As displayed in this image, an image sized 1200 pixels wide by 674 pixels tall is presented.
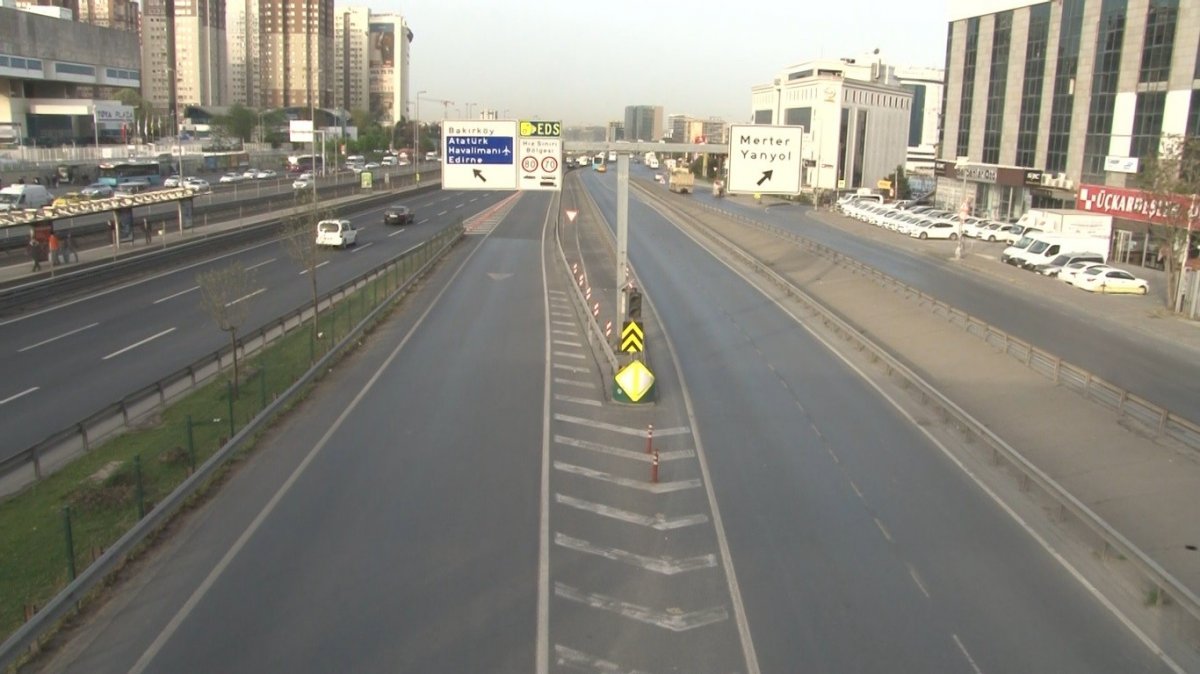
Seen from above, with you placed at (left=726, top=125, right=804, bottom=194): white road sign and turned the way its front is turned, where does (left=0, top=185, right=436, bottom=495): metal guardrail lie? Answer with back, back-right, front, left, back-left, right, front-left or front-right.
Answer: front-right

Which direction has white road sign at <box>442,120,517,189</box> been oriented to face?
toward the camera

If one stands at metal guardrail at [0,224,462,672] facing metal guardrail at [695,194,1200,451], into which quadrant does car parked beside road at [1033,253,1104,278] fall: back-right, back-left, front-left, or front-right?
front-left

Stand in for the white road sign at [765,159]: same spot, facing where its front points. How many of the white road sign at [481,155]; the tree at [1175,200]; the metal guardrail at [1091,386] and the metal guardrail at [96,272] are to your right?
2

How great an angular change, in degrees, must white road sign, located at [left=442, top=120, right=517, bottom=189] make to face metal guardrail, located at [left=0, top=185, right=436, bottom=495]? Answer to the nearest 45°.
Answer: approximately 45° to its right

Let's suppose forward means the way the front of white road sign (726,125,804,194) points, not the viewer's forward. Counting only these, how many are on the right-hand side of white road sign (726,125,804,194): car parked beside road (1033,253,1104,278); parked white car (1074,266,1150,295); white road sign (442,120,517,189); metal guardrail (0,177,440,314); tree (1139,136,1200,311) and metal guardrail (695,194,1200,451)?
2

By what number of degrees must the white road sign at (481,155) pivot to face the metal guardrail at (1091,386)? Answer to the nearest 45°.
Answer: approximately 45° to its left

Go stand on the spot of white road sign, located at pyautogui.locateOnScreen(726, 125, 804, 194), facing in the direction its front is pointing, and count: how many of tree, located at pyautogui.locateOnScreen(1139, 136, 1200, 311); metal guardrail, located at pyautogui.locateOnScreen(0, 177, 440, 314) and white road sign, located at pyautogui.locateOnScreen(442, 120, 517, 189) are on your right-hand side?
2

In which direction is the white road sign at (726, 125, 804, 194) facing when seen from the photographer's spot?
facing the viewer

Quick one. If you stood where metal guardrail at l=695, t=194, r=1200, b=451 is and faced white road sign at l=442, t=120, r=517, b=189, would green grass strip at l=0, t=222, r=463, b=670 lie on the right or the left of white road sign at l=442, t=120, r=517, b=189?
left

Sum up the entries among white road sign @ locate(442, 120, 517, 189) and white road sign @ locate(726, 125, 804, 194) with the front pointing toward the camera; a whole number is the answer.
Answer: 2

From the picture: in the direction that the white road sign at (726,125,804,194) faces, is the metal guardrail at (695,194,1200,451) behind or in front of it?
in front

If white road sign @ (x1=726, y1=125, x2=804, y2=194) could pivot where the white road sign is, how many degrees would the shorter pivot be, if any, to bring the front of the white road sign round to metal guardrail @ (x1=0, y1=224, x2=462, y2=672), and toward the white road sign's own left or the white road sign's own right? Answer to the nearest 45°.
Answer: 0° — it already faces it

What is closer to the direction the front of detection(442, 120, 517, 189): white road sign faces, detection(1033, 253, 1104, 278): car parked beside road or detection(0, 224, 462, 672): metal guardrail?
the metal guardrail

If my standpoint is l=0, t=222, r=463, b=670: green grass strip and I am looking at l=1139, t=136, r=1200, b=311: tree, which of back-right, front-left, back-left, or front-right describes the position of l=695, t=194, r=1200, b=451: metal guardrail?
front-right

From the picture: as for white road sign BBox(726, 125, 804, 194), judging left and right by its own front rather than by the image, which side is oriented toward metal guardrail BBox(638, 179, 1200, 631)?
front
